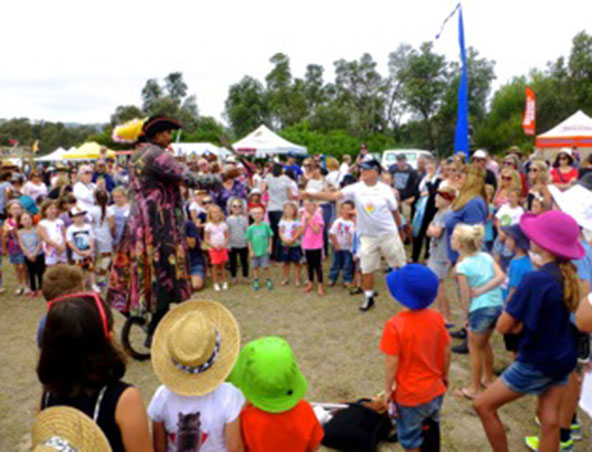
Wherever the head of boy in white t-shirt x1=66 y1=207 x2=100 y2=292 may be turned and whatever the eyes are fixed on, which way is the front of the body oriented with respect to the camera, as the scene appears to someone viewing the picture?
toward the camera

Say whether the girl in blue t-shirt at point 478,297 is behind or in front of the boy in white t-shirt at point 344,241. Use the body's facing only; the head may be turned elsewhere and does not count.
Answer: in front

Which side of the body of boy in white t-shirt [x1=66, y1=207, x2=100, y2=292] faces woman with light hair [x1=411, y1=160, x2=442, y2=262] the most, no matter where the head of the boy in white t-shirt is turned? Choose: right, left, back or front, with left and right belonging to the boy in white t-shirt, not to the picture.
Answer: left

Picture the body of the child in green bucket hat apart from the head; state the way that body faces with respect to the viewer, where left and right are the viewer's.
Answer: facing away from the viewer

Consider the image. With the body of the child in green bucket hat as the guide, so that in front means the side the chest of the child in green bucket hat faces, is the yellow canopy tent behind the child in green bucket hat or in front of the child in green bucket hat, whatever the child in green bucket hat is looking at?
in front

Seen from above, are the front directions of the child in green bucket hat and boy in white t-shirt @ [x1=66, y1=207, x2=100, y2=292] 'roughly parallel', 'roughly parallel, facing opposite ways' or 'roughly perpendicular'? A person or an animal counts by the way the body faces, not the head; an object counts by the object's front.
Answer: roughly parallel, facing opposite ways

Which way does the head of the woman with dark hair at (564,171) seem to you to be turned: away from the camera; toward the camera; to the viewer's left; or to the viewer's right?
toward the camera

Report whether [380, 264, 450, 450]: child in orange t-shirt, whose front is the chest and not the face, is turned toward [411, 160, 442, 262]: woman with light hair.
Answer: yes

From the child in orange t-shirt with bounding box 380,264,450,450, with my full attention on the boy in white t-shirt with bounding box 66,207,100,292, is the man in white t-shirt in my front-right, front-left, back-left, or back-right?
front-right

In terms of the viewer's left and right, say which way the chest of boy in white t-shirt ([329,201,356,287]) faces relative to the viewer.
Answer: facing the viewer

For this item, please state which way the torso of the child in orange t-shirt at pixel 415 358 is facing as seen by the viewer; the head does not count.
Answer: away from the camera

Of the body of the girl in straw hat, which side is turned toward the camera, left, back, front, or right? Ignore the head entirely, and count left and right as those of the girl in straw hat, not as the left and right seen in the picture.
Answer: back

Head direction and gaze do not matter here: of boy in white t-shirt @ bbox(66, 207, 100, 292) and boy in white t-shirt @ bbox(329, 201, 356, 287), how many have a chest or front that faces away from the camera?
0

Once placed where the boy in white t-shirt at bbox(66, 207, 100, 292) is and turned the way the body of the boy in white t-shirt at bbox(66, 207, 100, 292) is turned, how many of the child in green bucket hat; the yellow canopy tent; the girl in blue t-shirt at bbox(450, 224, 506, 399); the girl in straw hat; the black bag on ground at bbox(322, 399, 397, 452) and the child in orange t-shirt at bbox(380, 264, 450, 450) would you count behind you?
1

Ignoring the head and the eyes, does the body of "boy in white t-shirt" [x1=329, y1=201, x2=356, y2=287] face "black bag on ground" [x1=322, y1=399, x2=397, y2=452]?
yes

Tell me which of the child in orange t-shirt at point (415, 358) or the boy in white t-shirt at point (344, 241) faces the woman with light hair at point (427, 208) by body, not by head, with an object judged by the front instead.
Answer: the child in orange t-shirt

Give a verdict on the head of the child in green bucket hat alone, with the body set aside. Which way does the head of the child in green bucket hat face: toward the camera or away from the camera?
away from the camera
